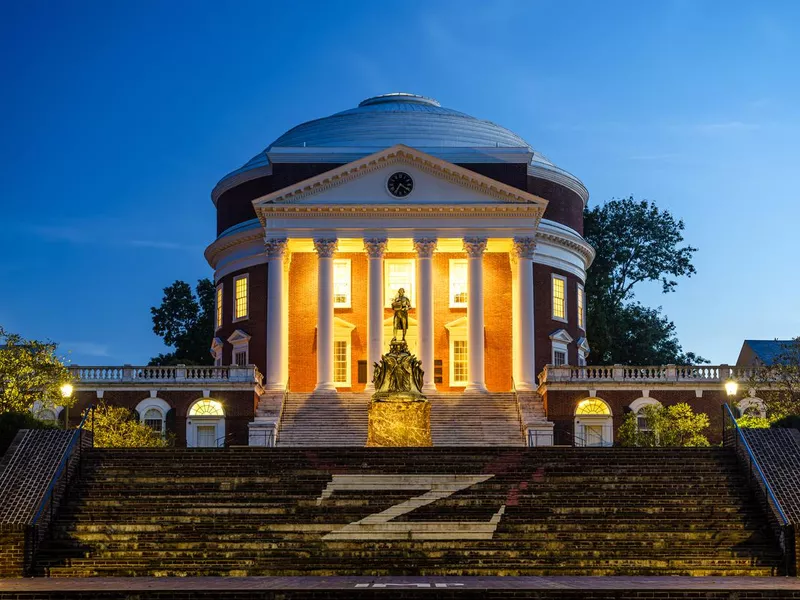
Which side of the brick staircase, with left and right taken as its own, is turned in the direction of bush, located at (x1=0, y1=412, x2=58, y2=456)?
right

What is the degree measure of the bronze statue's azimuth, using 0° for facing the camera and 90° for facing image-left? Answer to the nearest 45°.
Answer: approximately 0°

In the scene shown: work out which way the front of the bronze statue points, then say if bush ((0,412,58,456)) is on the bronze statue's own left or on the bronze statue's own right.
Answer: on the bronze statue's own right

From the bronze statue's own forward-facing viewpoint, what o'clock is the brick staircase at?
The brick staircase is roughly at 12 o'clock from the bronze statue.

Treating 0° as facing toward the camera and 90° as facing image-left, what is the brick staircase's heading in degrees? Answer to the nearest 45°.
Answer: approximately 0°

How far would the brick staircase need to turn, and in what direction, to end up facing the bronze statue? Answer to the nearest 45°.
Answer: approximately 180°

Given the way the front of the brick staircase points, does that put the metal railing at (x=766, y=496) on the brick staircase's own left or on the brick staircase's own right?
on the brick staircase's own left

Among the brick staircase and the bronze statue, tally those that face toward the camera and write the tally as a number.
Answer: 2

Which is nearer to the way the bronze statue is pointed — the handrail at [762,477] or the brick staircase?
the brick staircase

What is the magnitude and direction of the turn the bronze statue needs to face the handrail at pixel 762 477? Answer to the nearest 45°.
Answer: approximately 45° to its left

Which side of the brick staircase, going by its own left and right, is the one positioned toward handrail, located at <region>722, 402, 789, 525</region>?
left
